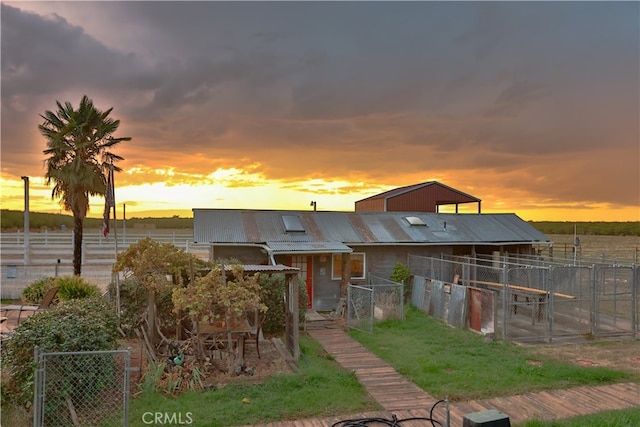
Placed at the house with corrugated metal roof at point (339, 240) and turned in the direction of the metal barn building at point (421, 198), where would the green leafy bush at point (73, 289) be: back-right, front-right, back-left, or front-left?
back-left

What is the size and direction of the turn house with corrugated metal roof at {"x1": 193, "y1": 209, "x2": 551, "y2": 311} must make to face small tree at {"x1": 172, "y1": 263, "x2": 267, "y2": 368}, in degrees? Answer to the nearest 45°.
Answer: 0° — it already faces it

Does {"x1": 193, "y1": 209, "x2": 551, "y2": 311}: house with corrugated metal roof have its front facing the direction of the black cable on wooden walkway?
yes

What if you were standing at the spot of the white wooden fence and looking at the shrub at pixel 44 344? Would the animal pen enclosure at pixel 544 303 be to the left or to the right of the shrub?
left

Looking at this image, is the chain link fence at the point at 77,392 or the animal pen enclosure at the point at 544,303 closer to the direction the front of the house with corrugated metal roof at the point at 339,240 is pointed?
the chain link fence

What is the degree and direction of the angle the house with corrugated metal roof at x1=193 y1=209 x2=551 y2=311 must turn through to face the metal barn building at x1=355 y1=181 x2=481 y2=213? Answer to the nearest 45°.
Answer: approximately 180°

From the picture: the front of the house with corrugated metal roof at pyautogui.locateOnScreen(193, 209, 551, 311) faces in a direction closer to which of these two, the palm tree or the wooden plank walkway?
the wooden plank walkway

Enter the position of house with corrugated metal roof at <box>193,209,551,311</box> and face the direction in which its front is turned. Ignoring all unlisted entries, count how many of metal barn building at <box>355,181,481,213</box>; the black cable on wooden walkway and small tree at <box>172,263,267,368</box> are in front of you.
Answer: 2

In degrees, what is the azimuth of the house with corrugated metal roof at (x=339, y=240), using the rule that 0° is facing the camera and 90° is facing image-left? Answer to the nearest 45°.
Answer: approximately 0°

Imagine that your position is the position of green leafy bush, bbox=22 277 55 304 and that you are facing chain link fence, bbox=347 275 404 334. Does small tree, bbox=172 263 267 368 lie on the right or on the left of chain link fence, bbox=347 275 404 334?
right

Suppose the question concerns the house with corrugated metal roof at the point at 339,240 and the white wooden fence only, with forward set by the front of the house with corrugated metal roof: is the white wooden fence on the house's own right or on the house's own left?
on the house's own right

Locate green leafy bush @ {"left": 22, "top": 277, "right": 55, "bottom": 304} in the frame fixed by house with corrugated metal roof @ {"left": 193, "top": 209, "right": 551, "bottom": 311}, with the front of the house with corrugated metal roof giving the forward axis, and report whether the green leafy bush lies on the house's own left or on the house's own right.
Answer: on the house's own right
